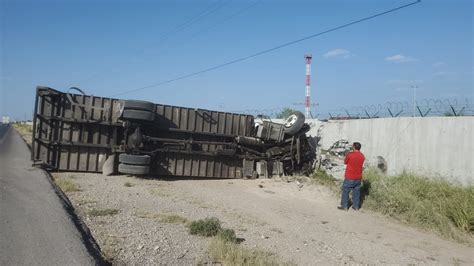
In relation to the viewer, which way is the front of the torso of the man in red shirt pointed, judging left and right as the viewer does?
facing away from the viewer and to the left of the viewer

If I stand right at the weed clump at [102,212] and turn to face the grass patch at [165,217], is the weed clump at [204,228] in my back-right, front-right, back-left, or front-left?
front-right

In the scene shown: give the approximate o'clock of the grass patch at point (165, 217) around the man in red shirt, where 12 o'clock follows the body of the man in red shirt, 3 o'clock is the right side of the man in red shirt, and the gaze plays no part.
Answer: The grass patch is roughly at 9 o'clock from the man in red shirt.

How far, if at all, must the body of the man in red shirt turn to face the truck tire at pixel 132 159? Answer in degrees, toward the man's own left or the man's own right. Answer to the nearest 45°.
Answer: approximately 45° to the man's own left

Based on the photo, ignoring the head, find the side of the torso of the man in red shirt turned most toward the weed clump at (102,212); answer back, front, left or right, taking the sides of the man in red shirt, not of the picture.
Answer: left

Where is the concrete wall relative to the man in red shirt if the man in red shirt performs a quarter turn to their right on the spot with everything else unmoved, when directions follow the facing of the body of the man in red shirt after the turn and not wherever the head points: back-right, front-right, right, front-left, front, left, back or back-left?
front

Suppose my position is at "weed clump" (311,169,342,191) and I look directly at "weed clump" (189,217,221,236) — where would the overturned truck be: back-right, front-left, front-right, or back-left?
front-right

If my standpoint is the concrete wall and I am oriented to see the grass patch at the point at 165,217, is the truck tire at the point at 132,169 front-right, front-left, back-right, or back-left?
front-right

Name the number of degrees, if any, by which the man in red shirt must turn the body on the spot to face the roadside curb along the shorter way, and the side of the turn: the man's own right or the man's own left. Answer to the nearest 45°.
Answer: approximately 90° to the man's own left

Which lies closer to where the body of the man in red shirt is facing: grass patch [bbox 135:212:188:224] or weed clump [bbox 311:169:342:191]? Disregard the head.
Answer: the weed clump
